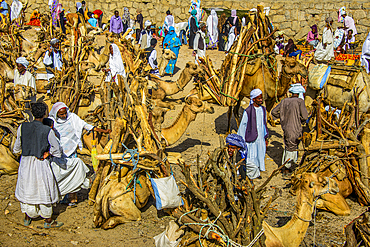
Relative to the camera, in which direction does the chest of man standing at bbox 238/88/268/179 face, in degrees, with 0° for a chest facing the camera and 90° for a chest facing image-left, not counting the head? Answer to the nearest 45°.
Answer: approximately 315°

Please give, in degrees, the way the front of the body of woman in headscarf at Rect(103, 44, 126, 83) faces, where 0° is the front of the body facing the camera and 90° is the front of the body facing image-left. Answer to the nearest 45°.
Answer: approximately 45°
